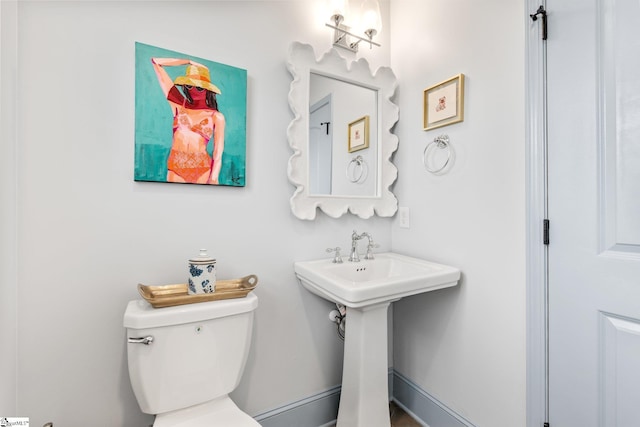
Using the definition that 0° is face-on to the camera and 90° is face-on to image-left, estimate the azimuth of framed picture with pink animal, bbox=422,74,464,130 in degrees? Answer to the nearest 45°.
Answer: approximately 45°

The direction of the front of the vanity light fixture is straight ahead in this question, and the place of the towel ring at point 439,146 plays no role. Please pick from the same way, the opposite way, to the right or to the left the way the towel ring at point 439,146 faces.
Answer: to the right

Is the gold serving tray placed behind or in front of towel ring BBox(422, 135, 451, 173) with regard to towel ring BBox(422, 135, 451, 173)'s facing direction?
in front

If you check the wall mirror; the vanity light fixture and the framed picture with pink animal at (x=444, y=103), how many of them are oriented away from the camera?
0

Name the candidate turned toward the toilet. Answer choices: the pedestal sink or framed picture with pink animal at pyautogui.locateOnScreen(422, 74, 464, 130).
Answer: the framed picture with pink animal

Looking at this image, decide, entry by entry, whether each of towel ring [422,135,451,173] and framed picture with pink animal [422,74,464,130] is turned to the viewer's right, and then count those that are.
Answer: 0

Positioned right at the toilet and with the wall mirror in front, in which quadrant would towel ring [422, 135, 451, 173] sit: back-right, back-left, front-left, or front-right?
front-right

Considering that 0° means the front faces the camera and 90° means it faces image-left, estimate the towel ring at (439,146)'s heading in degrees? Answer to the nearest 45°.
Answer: approximately 45°

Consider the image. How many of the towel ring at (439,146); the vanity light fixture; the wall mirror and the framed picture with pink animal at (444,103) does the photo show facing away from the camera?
0

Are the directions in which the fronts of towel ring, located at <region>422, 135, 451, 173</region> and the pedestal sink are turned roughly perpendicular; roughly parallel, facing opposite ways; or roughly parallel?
roughly perpendicular

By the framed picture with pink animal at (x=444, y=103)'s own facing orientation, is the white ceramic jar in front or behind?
in front

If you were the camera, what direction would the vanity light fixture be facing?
facing the viewer and to the right of the viewer

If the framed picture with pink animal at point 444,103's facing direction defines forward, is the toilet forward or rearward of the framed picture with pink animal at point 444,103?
forward
